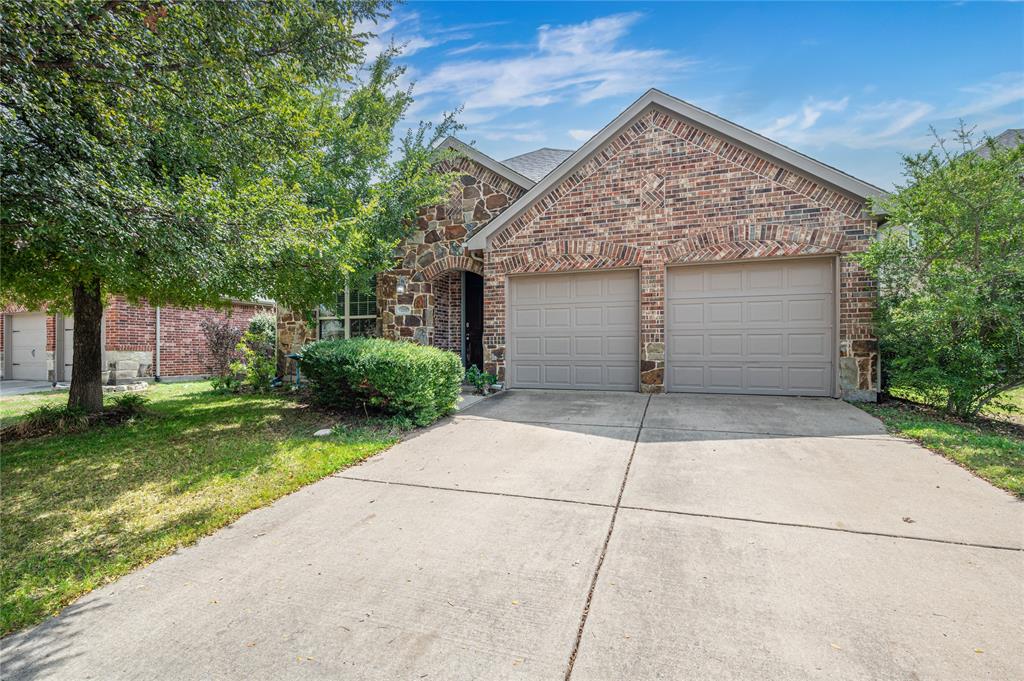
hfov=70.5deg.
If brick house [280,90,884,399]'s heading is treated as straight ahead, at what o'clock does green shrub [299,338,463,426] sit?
The green shrub is roughly at 2 o'clock from the brick house.

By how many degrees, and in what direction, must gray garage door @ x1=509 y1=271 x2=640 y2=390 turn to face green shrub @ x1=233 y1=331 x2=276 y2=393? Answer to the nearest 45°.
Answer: approximately 90° to its right

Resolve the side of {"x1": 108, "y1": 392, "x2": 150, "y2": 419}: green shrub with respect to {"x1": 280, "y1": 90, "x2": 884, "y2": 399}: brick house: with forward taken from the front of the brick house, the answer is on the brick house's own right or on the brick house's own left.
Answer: on the brick house's own right

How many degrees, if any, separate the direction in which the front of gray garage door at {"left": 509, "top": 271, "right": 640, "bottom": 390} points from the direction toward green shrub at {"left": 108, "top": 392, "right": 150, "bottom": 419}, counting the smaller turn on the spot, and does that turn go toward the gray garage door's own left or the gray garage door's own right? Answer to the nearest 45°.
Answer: approximately 90° to the gray garage door's own right

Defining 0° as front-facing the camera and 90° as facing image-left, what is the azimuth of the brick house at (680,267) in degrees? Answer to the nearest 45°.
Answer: approximately 0°
